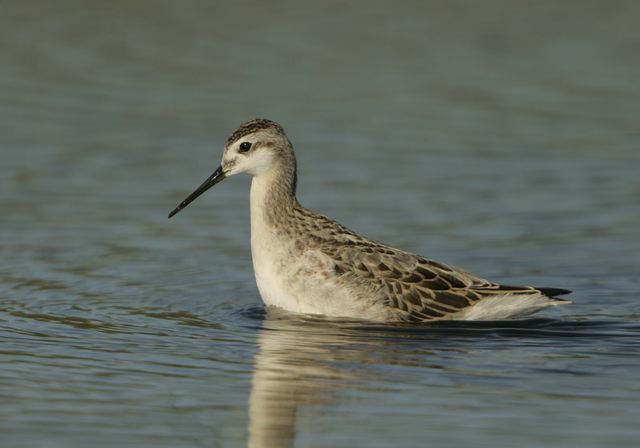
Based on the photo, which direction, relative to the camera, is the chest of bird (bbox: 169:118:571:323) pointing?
to the viewer's left
